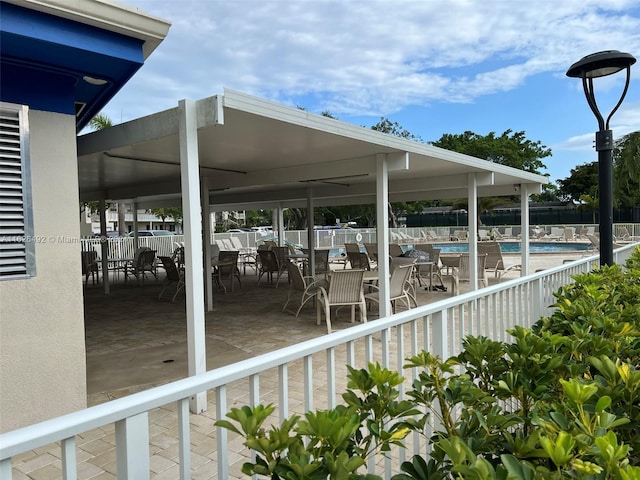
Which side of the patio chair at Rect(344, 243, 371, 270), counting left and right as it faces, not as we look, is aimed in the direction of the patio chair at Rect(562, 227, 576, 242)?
left

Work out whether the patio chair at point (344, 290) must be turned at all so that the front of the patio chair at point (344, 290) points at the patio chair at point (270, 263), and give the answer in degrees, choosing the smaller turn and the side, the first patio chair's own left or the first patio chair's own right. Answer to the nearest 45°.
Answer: approximately 45° to the first patio chair's own right

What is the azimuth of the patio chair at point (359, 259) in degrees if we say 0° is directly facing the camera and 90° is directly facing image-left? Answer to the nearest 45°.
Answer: approximately 315°

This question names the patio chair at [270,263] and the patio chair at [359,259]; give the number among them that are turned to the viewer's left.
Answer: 0

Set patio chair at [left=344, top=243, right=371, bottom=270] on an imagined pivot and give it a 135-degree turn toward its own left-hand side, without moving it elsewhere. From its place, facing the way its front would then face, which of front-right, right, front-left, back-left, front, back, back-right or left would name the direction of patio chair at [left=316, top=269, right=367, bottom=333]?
back

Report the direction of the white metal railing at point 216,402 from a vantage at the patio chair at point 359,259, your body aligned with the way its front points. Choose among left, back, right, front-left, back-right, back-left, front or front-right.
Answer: front-right

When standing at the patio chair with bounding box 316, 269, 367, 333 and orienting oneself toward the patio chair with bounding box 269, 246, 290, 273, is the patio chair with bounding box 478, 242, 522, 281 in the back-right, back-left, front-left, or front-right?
front-right

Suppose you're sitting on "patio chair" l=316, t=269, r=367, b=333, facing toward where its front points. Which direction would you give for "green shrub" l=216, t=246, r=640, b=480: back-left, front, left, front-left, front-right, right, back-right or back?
back-left
